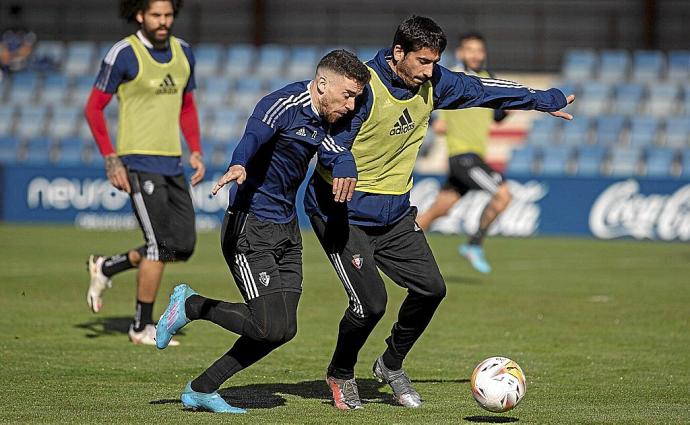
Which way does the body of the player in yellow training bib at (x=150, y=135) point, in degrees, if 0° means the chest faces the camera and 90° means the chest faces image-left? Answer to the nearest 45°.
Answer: approximately 315°

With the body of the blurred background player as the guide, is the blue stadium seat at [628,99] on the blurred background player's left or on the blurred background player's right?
on the blurred background player's left

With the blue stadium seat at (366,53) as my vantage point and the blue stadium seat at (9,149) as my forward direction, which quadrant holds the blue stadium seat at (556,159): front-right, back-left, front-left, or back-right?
back-left

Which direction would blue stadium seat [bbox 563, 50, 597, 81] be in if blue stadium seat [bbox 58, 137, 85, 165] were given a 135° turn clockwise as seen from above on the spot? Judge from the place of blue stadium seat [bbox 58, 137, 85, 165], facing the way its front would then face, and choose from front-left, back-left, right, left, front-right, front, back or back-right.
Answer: back-right

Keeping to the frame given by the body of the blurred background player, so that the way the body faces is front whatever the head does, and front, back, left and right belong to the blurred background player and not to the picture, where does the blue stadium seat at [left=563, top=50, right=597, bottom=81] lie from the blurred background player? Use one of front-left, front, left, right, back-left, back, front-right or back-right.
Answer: back-left

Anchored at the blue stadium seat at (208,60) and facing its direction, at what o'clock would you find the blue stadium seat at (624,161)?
the blue stadium seat at (624,161) is roughly at 10 o'clock from the blue stadium seat at (208,60).
